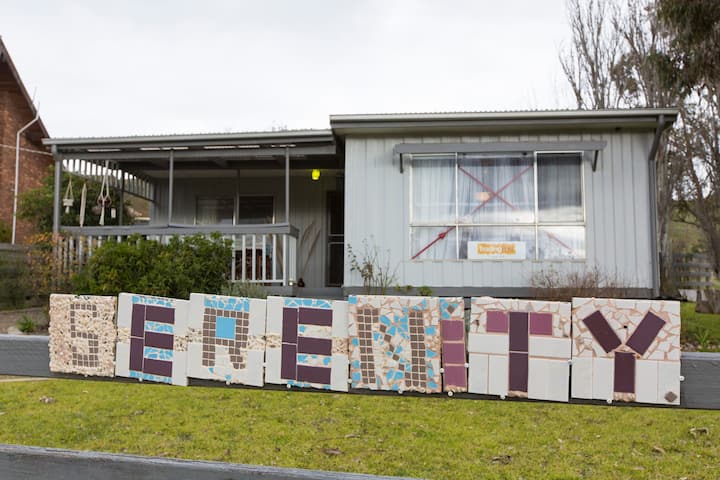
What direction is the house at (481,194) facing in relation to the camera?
toward the camera

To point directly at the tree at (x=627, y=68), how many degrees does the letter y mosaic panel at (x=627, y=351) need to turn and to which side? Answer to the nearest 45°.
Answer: approximately 180°

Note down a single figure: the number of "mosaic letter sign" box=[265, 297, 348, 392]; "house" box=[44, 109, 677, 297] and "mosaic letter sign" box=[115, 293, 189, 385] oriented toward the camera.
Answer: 3

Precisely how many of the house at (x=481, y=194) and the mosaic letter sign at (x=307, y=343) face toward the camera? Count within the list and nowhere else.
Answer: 2

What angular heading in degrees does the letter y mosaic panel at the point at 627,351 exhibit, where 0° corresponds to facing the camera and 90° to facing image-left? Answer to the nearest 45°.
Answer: approximately 0°

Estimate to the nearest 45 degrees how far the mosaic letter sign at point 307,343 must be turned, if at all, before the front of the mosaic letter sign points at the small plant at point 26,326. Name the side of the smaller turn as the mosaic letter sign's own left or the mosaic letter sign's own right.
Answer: approximately 135° to the mosaic letter sign's own right

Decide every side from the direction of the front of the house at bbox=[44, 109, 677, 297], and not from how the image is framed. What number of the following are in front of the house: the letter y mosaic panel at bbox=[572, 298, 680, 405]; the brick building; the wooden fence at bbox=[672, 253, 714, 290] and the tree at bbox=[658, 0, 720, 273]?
1

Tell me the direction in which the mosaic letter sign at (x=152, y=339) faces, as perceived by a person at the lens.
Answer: facing the viewer

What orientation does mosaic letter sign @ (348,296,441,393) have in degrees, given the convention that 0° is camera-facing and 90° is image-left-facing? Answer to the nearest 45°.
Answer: approximately 0°

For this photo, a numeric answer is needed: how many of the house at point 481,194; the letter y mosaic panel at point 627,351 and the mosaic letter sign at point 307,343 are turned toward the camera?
3

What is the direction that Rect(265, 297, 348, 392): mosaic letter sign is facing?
toward the camera

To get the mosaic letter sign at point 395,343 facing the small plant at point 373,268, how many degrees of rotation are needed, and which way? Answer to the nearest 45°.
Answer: approximately 180°
